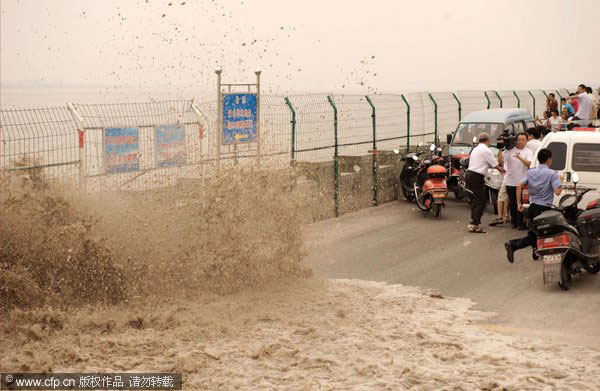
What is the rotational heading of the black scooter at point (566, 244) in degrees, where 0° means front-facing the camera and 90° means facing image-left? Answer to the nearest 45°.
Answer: approximately 225°

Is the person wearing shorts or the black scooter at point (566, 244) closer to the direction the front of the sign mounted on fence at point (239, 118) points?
the black scooter

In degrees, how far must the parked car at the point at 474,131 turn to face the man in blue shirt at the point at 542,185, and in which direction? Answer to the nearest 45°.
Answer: approximately 45° to its left

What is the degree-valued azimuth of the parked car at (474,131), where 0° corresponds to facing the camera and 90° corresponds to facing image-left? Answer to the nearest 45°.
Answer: approximately 45°

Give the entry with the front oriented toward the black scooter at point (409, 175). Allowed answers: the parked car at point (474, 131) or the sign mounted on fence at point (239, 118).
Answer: the parked car

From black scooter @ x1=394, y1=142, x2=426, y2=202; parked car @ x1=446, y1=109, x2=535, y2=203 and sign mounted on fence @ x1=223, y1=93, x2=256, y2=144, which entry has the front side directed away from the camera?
the black scooter

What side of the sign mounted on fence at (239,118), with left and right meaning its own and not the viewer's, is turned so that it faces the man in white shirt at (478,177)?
left

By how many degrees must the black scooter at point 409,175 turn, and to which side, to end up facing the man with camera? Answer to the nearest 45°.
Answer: approximately 135° to its right
